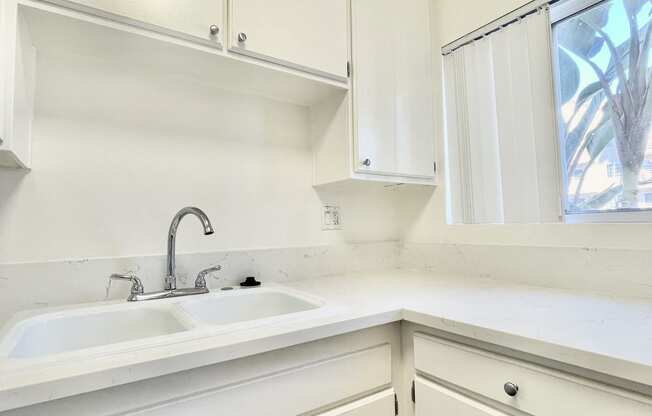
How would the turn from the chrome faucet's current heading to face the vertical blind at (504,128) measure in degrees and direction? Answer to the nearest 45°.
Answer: approximately 45° to its left

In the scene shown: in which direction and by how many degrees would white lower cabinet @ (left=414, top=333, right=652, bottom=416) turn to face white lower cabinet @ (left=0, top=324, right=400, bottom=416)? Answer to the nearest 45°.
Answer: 0° — it already faces it

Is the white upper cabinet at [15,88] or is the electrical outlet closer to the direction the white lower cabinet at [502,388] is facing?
the white upper cabinet

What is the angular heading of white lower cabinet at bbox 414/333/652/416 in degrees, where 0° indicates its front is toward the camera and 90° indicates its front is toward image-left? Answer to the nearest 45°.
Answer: approximately 45°

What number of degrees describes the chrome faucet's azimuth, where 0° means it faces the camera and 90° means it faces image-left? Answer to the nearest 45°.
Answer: approximately 315°

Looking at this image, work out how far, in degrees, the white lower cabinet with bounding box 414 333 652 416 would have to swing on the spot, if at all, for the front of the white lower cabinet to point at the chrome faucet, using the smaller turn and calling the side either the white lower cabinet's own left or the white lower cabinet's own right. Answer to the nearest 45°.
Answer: approximately 45° to the white lower cabinet's own right

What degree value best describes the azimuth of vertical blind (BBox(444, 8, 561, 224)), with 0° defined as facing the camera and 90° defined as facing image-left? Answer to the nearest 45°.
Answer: approximately 45°

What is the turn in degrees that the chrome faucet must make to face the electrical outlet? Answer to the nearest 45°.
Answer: approximately 45° to its left
